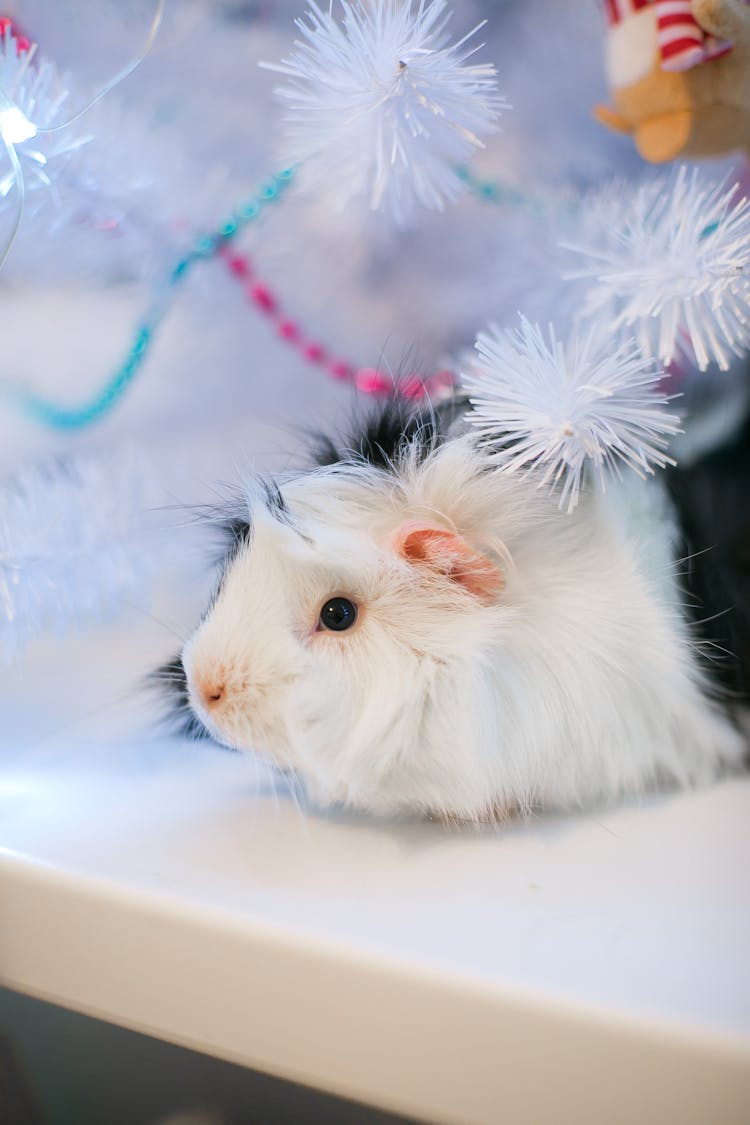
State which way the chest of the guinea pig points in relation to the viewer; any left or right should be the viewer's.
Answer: facing to the left of the viewer
